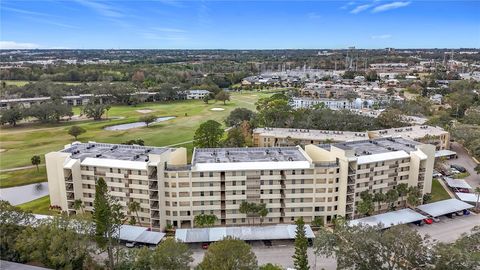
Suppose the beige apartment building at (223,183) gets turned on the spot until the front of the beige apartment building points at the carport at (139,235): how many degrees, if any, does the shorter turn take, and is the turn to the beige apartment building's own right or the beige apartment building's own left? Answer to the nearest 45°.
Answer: approximately 45° to the beige apartment building's own right

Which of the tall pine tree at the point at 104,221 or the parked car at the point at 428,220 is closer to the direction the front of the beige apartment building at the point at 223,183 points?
the tall pine tree

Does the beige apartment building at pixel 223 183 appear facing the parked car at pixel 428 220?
no

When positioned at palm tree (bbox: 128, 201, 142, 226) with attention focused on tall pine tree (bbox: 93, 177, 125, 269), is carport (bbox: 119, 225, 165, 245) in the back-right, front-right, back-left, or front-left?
front-left

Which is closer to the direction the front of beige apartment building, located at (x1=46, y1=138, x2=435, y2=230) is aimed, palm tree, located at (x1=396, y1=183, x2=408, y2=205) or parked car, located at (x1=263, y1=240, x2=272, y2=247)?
the parked car

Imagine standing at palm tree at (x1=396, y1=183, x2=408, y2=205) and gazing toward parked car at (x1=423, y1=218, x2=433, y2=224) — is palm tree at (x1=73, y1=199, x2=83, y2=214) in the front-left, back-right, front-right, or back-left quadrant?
back-right

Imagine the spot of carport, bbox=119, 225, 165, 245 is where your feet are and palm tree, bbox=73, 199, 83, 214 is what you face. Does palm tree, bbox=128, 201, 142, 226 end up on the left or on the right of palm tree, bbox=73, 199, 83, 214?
right

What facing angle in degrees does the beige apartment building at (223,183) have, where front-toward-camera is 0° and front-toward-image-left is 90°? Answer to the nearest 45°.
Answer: approximately 0°

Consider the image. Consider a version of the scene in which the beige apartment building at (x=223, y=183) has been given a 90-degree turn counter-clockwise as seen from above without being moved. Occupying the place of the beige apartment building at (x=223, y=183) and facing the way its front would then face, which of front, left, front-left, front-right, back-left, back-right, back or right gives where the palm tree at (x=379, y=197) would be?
front

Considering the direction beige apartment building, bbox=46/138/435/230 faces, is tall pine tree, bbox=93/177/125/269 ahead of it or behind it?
ahead

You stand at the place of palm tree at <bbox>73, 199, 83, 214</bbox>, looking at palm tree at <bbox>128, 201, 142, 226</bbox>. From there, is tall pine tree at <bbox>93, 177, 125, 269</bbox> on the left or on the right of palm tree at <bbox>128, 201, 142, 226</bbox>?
right

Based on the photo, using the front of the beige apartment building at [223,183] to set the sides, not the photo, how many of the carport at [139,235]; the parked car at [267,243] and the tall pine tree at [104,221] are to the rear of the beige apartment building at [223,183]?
0

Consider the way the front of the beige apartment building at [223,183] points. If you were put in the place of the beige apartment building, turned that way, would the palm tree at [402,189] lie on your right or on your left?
on your left
